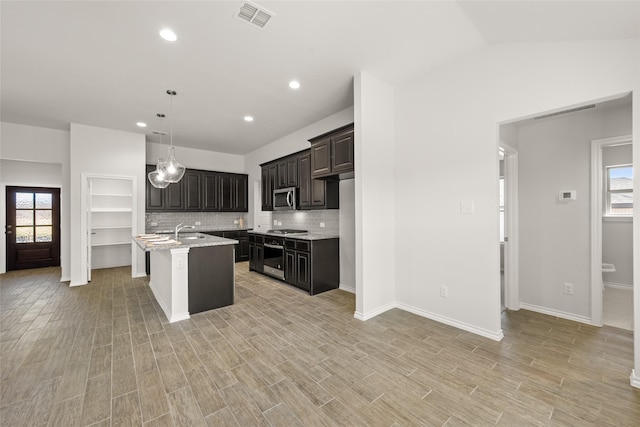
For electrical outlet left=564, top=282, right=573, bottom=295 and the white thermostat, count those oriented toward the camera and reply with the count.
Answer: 2

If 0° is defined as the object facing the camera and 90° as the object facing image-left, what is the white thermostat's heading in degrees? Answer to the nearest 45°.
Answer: approximately 0°

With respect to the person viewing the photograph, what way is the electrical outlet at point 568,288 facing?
facing the viewer

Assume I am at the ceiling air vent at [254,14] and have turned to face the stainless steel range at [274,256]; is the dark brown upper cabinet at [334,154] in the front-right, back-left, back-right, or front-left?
front-right

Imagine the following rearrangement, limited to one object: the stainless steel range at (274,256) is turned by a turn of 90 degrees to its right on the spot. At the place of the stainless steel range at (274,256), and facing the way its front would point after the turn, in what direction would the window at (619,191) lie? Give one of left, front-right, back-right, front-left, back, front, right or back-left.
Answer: back-right

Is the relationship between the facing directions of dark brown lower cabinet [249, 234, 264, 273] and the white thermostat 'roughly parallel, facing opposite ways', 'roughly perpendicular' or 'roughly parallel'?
roughly parallel

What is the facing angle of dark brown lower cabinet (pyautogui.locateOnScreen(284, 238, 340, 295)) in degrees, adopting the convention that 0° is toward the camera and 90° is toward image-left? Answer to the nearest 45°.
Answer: approximately 45°

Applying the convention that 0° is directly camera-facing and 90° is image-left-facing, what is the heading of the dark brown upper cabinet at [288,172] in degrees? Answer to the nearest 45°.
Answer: approximately 45°

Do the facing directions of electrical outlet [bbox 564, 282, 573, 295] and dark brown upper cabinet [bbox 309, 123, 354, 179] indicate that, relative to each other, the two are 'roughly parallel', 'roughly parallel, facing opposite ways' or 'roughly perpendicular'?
roughly parallel

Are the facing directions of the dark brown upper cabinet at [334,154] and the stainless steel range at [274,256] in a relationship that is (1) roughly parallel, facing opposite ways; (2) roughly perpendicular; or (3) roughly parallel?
roughly parallel

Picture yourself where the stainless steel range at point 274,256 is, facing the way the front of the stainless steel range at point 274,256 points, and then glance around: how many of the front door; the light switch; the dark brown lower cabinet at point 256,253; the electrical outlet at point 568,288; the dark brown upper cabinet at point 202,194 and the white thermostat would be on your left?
3

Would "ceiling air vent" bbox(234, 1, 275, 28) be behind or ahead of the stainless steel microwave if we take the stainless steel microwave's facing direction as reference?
ahead

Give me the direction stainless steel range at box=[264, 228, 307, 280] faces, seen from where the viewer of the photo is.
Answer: facing the viewer and to the left of the viewer

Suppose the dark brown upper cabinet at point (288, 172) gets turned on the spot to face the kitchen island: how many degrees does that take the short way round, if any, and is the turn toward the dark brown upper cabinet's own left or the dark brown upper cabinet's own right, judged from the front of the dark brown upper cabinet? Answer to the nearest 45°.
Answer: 0° — it already faces it
